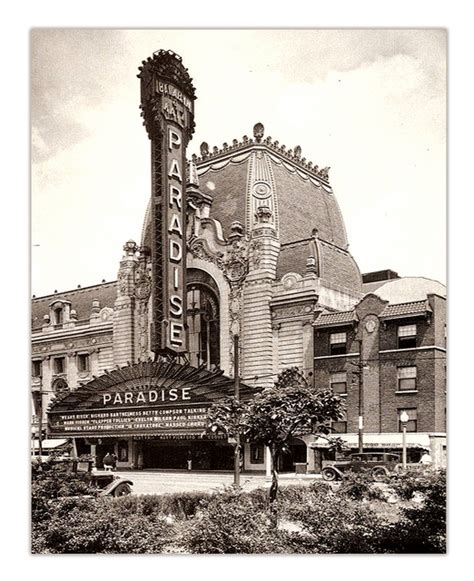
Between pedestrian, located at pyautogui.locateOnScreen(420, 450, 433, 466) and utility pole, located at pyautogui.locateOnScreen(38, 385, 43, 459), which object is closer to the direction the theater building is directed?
the utility pole

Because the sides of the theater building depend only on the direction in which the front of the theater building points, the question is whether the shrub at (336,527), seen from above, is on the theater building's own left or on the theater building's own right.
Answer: on the theater building's own left

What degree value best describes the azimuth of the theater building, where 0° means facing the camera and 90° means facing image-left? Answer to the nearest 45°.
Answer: approximately 45°

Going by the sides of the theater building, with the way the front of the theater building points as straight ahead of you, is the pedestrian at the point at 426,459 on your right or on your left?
on your left

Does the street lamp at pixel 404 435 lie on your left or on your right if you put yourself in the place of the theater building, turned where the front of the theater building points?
on your left
